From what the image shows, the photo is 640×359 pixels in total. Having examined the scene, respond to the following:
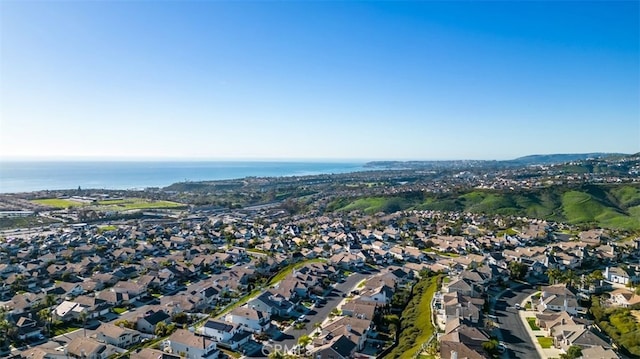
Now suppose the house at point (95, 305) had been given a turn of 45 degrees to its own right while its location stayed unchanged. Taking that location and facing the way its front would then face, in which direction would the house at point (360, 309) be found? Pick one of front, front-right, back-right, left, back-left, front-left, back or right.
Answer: front-left

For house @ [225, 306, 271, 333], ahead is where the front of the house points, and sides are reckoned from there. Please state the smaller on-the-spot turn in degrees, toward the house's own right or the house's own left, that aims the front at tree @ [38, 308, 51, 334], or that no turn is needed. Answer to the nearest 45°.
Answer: approximately 135° to the house's own right

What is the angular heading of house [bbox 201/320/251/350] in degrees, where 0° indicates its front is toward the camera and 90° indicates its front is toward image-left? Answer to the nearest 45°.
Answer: approximately 315°

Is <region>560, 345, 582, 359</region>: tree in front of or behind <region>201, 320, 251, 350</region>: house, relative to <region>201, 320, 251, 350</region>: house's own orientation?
in front

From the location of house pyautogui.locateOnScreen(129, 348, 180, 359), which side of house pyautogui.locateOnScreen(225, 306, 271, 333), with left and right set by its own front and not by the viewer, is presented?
right

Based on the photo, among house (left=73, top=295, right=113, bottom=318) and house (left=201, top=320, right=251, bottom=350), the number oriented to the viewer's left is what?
0

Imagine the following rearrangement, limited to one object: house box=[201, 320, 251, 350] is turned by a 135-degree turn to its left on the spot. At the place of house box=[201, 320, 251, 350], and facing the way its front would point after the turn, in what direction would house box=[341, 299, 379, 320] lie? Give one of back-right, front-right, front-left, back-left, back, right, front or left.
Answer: right

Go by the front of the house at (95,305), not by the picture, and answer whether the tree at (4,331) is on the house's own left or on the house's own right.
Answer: on the house's own right

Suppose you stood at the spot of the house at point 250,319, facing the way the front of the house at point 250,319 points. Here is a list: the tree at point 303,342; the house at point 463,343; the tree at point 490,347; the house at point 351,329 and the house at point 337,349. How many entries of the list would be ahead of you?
5

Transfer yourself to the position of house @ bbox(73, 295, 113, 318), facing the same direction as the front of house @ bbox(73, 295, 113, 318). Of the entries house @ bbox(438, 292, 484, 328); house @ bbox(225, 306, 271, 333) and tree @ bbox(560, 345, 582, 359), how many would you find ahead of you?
3

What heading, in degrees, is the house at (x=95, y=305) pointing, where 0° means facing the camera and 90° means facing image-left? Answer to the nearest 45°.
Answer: approximately 315°

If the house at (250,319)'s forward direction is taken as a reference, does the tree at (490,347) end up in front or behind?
in front

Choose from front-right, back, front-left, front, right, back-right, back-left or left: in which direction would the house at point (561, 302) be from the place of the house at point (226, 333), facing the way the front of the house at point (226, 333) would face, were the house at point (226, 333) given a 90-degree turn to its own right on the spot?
back-left

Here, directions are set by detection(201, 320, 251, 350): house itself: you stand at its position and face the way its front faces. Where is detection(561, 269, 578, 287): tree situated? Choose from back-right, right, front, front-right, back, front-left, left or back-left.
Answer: front-left

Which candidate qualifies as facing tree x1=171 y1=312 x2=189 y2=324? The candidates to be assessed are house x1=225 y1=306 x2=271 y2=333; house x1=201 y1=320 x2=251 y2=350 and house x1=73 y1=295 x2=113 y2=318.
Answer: house x1=73 y1=295 x2=113 y2=318
